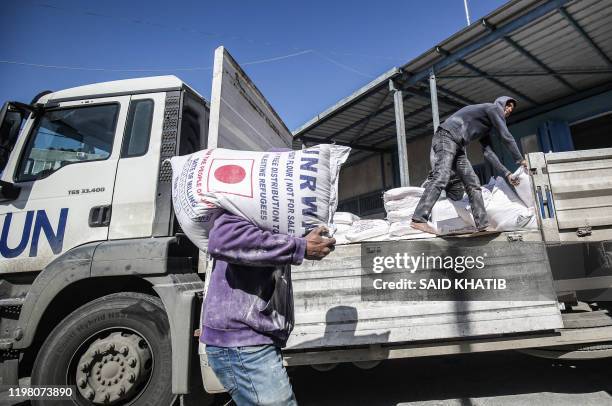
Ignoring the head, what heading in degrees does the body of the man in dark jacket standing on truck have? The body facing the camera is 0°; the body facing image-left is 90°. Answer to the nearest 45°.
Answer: approximately 270°

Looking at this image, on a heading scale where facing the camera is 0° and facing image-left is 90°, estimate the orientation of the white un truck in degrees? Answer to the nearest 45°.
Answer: approximately 90°

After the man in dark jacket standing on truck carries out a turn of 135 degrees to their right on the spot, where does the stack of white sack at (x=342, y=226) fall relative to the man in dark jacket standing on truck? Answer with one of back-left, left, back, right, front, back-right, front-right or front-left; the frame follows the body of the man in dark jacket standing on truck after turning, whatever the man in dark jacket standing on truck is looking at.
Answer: front

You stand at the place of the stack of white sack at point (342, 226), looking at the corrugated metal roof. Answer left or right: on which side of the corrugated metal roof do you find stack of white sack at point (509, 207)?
right

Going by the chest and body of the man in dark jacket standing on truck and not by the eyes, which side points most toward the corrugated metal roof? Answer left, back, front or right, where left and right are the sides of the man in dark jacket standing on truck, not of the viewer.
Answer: left

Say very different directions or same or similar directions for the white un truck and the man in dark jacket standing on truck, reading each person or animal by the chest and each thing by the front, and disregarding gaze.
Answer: very different directions

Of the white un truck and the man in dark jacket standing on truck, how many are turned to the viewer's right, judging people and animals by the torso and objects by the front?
1

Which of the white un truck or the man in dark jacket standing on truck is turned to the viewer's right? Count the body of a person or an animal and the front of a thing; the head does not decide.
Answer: the man in dark jacket standing on truck
